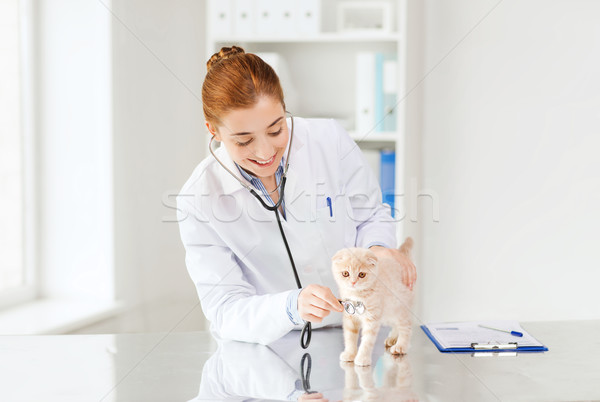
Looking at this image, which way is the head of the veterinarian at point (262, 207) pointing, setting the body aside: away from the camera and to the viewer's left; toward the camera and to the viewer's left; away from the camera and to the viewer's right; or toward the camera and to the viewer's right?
toward the camera and to the viewer's right

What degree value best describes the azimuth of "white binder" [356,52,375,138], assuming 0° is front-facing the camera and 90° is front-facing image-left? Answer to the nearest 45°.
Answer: approximately 0°

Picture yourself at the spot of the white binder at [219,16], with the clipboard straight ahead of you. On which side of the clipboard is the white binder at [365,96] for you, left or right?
left

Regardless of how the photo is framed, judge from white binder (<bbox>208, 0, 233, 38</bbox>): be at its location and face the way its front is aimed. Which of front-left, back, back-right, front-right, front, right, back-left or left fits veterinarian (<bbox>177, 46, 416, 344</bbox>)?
front

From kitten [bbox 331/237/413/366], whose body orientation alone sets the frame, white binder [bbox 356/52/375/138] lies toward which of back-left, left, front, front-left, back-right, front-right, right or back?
back-right

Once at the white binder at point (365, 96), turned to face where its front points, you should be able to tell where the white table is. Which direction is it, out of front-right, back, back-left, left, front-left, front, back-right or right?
front

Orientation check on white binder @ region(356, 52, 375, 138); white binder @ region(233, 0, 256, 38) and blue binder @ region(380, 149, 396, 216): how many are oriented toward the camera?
3

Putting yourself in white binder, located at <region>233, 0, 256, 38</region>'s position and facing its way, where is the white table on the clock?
The white table is roughly at 12 o'clock from the white binder.

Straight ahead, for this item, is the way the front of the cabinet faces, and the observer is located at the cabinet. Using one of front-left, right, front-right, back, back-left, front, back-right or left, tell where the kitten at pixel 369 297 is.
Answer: front

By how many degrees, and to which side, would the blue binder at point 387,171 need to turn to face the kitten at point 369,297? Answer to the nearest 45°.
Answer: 0° — it already faces it

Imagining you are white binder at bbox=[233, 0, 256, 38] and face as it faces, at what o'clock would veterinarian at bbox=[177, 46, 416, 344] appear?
The veterinarian is roughly at 12 o'clock from the white binder.

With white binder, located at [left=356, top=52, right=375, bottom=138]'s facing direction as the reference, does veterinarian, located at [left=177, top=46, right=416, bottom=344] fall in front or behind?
in front
